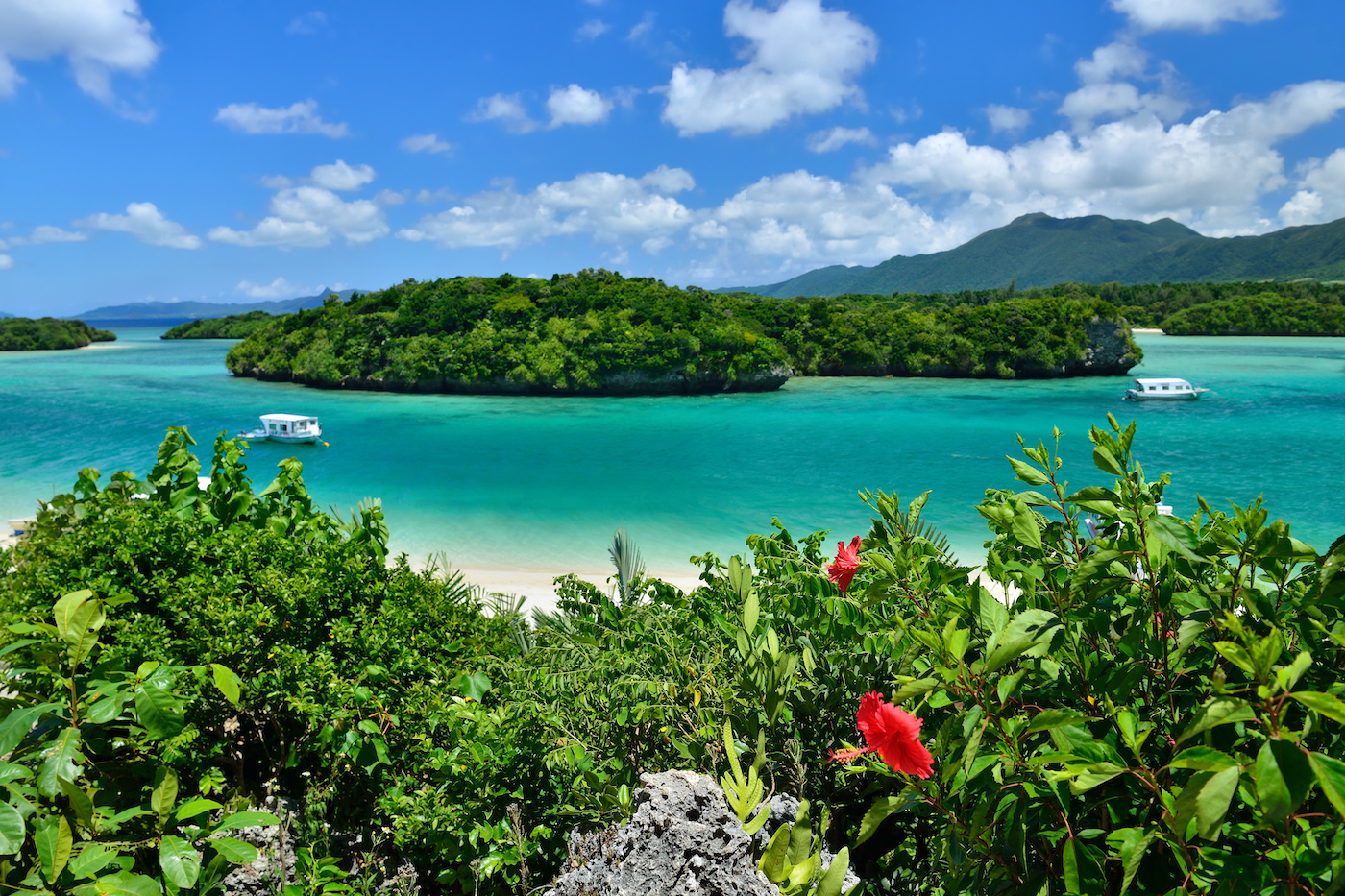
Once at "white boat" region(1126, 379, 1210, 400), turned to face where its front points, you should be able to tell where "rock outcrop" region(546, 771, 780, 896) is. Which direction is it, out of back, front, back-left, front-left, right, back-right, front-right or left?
right

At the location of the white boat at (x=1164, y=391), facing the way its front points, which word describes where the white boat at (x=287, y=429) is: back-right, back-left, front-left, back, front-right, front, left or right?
back-right

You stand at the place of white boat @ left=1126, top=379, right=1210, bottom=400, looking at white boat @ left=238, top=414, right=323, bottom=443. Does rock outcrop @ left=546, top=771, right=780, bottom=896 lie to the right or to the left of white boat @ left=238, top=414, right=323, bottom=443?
left

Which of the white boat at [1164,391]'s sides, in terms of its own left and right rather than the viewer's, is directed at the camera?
right
